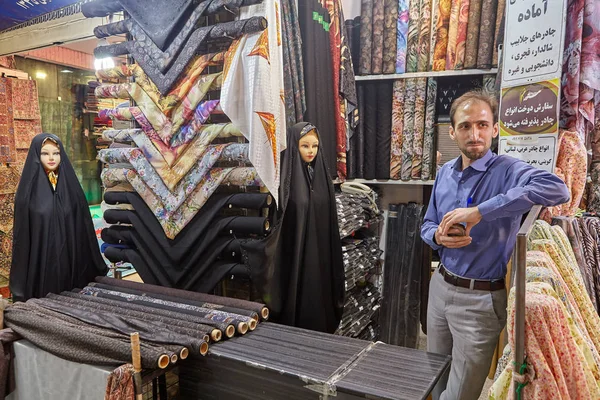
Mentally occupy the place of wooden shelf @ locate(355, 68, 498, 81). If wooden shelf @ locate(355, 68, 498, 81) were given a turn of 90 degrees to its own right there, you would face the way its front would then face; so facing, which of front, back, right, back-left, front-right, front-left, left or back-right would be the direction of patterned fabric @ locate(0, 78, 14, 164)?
front

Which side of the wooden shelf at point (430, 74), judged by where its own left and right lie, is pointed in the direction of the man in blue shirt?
front

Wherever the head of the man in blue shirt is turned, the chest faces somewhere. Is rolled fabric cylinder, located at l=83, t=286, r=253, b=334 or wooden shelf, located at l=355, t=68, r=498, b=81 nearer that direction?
the rolled fabric cylinder

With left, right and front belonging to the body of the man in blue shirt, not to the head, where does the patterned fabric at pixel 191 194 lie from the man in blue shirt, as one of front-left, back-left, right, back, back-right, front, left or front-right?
front-right

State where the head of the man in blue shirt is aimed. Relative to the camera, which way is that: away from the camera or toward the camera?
toward the camera

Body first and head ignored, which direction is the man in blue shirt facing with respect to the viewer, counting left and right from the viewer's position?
facing the viewer and to the left of the viewer

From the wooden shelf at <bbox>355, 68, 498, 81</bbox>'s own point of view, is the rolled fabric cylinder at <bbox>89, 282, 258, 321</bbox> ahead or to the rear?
ahead

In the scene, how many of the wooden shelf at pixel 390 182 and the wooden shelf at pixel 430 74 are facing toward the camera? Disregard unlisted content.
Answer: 2

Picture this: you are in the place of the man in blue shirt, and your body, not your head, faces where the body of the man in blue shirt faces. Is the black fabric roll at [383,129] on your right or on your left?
on your right

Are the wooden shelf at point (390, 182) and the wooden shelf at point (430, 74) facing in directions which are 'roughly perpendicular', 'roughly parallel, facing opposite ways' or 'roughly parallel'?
roughly parallel

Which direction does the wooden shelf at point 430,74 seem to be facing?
toward the camera

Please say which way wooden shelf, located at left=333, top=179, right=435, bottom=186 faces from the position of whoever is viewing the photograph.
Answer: facing the viewer

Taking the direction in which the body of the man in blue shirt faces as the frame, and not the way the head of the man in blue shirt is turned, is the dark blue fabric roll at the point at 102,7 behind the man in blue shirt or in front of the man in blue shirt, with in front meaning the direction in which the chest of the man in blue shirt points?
in front

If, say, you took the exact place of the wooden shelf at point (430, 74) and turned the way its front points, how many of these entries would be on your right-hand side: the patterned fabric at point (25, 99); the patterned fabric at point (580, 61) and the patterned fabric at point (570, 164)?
1
